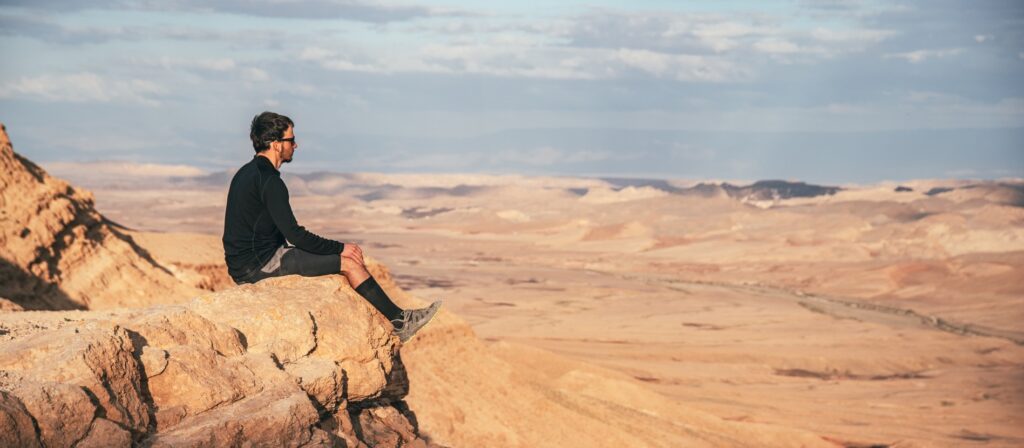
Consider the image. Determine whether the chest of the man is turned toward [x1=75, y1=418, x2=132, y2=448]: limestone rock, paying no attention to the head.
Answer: no

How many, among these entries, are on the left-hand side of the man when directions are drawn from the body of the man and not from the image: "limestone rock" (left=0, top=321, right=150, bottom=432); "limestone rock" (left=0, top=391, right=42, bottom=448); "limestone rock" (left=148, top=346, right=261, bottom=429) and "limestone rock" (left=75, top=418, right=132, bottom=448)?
0

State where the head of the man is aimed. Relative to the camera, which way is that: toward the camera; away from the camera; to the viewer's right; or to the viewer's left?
to the viewer's right

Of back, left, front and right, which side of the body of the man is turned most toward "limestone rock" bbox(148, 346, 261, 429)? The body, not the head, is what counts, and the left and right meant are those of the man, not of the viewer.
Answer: right

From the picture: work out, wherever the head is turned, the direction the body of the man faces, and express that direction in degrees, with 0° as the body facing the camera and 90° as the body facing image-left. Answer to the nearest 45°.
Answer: approximately 270°

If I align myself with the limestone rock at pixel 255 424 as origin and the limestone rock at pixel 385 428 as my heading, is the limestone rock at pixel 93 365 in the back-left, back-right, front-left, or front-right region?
back-left

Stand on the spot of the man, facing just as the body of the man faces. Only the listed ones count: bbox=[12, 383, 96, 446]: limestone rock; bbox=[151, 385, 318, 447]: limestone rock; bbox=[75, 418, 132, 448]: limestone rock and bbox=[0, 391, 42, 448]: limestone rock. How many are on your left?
0

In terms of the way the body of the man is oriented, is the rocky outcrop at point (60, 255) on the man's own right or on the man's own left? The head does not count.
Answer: on the man's own left

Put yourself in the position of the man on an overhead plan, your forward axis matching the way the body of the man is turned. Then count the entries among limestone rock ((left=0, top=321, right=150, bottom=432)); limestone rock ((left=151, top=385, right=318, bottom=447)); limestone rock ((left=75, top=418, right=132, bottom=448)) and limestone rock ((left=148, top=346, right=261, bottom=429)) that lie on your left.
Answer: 0
